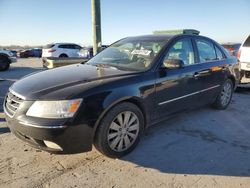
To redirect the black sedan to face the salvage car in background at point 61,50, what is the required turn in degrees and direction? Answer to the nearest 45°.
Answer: approximately 135° to its right

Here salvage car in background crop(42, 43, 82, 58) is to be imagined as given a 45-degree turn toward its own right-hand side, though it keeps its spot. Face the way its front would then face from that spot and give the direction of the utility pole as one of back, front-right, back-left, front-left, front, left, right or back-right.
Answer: right

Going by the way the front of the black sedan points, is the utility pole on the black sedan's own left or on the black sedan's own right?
on the black sedan's own right

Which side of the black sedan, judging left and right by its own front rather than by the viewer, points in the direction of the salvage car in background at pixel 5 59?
right

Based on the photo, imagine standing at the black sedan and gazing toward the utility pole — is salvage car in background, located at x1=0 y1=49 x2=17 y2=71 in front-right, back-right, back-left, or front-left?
front-left

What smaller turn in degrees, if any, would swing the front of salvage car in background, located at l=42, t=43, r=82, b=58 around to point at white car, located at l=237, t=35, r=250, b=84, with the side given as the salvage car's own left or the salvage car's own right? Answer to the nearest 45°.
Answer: approximately 135° to the salvage car's own right

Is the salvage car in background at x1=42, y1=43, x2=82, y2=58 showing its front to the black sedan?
no

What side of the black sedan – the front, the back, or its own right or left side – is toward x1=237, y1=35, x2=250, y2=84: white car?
back

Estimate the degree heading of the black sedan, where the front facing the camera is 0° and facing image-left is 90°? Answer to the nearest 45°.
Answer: approximately 45°
